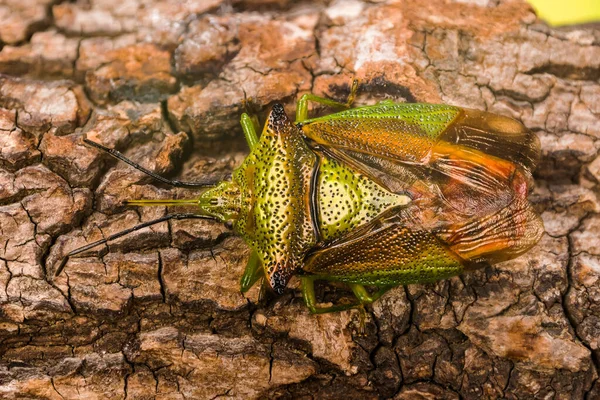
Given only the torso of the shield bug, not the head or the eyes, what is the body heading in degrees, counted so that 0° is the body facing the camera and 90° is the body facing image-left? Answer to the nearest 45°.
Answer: approximately 90°
